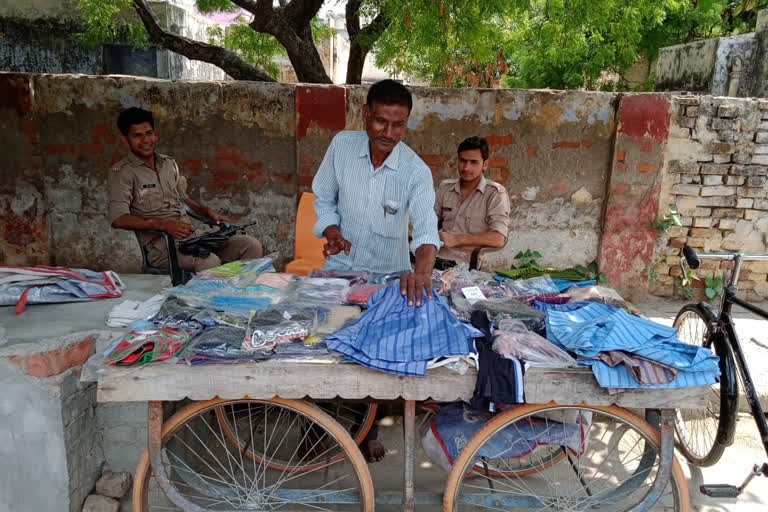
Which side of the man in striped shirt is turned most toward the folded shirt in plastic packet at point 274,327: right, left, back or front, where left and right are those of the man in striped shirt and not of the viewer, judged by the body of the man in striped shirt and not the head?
front

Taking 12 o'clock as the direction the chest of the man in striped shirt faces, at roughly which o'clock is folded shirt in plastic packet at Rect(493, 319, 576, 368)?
The folded shirt in plastic packet is roughly at 11 o'clock from the man in striped shirt.

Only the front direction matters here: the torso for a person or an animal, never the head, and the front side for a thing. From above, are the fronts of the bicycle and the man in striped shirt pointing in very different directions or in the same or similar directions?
very different directions

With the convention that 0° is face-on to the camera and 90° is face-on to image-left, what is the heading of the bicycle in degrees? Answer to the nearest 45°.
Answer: approximately 135°

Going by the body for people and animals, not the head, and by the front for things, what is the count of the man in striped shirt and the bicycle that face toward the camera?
1

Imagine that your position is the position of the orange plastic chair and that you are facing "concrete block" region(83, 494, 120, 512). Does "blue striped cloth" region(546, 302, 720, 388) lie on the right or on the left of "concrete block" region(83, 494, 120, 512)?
left

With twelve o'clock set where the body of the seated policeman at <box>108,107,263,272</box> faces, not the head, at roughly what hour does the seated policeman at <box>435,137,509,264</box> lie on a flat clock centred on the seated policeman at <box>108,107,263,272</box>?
the seated policeman at <box>435,137,509,264</box> is roughly at 11 o'clock from the seated policeman at <box>108,107,263,272</box>.

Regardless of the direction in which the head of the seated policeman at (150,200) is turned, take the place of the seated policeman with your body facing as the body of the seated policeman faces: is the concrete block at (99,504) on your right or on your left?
on your right

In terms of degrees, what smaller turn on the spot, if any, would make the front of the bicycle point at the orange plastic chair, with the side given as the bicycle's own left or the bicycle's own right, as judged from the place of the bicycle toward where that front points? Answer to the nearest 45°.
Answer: approximately 45° to the bicycle's own left

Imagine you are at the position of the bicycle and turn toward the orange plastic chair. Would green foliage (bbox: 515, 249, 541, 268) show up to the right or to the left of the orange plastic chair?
right

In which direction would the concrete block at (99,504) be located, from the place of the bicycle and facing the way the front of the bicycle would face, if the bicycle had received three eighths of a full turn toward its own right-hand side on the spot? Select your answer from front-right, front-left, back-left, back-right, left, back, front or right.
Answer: back-right

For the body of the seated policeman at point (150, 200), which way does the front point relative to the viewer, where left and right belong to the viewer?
facing the viewer and to the right of the viewer

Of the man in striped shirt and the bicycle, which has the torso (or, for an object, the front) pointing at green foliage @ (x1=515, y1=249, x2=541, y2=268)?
the bicycle

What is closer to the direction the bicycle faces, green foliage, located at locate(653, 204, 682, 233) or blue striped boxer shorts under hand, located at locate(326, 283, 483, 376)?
the green foliage
